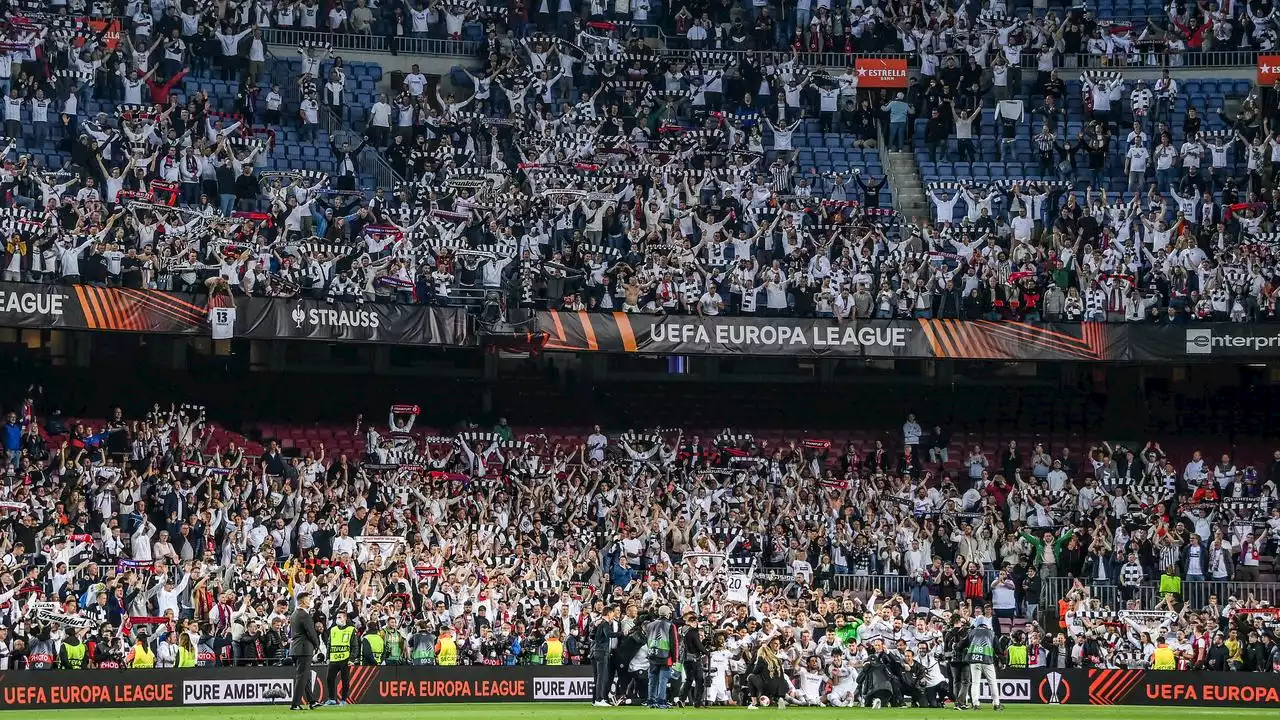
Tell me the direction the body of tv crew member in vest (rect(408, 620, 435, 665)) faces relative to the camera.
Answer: away from the camera

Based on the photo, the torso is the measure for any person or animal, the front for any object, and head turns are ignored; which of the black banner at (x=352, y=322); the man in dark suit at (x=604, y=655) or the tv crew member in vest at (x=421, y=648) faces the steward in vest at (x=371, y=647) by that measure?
the black banner

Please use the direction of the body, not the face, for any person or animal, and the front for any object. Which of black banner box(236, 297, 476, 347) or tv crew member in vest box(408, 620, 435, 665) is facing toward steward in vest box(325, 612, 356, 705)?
the black banner

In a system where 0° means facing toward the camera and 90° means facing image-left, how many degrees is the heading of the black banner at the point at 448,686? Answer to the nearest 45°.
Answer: approximately 0°
